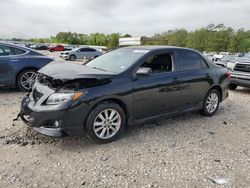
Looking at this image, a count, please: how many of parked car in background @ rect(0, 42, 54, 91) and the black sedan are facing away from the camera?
0

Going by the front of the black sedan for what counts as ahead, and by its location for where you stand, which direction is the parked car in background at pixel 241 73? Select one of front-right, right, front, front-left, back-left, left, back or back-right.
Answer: back

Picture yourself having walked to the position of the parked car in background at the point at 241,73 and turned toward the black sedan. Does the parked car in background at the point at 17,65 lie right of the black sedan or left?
right

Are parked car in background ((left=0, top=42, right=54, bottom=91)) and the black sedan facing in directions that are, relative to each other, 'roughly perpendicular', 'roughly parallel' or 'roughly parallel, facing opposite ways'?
roughly parallel

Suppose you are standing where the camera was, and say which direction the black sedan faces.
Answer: facing the viewer and to the left of the viewer

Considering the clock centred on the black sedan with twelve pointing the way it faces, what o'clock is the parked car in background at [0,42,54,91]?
The parked car in background is roughly at 3 o'clock from the black sedan.

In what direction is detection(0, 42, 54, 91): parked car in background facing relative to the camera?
to the viewer's left

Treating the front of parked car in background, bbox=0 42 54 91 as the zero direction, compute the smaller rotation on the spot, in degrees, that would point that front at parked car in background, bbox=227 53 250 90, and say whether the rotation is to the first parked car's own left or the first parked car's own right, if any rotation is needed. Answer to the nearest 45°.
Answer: approximately 180°

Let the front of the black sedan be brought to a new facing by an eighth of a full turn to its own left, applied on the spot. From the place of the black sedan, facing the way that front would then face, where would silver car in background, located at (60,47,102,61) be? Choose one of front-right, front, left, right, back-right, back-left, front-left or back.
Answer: back

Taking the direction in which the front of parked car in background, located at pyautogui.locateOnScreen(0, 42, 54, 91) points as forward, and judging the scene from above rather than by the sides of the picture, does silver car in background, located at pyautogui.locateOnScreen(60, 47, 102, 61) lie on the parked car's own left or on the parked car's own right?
on the parked car's own right
